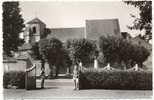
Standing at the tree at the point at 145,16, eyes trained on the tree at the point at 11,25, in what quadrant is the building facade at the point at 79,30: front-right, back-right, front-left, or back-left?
front-right

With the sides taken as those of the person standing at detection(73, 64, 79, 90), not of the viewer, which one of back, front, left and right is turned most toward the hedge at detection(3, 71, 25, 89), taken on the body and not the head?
right

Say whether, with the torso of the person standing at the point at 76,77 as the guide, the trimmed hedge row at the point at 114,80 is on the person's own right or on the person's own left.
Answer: on the person's own left

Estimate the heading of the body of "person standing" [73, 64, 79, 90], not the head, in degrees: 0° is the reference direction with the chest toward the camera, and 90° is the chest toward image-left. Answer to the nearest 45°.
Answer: approximately 0°

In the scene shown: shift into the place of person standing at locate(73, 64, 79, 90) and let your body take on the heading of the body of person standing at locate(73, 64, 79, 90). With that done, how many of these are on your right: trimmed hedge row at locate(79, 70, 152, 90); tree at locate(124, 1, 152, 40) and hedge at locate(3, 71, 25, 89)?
1
